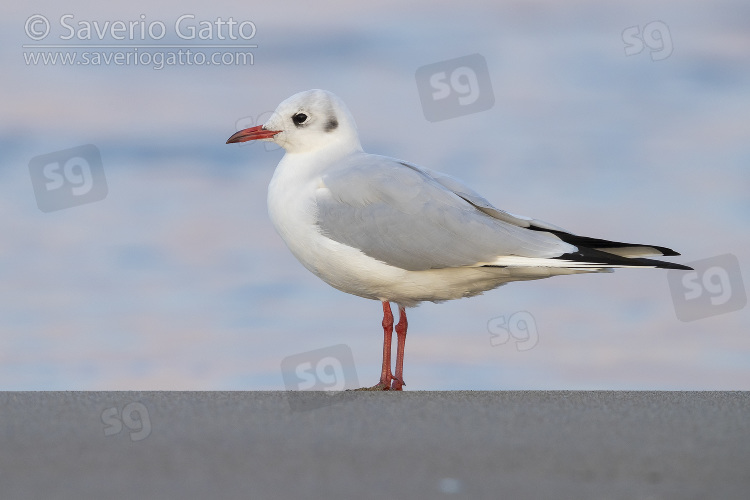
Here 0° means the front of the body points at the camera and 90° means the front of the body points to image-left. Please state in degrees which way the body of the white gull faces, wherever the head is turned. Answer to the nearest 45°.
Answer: approximately 90°
